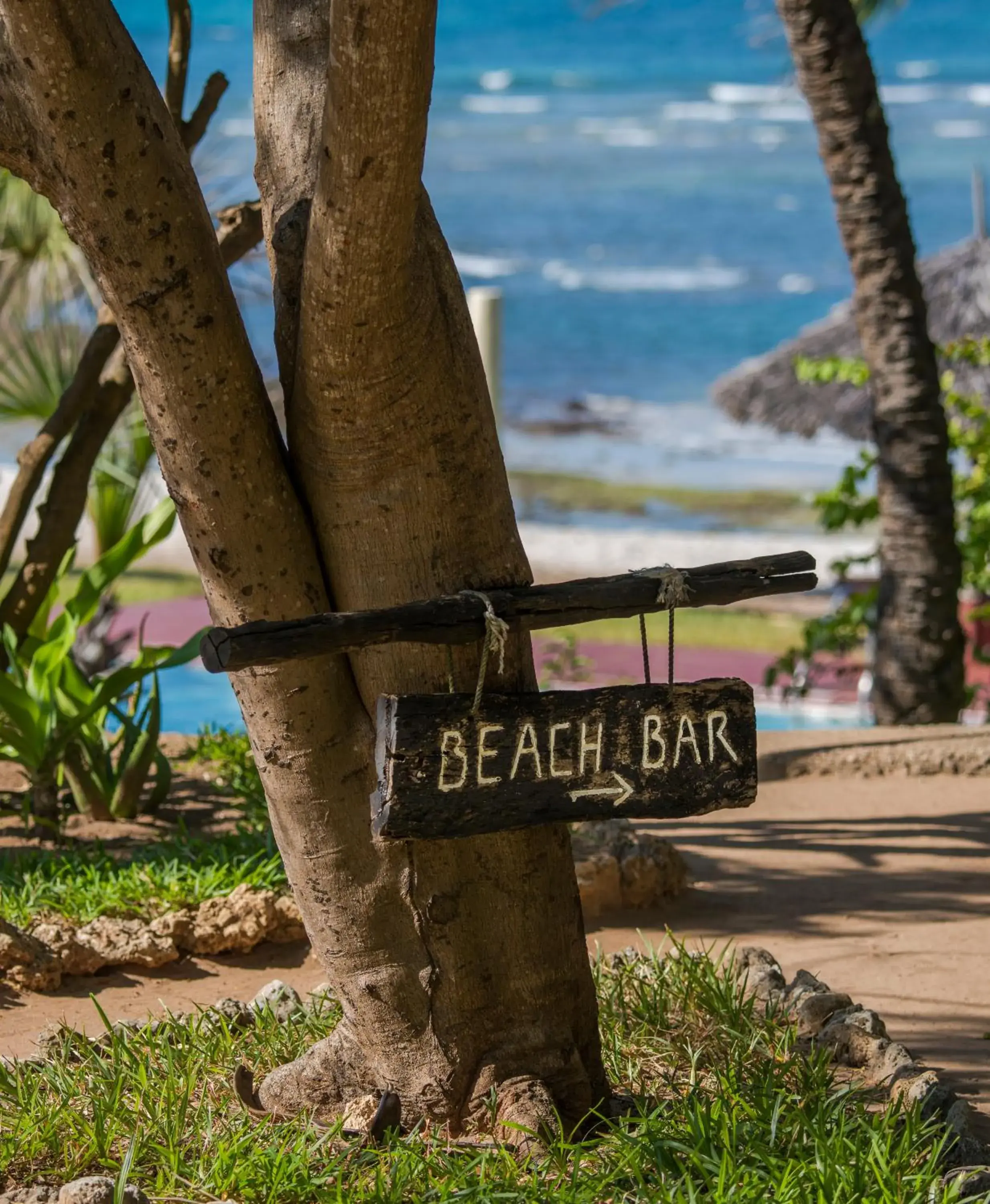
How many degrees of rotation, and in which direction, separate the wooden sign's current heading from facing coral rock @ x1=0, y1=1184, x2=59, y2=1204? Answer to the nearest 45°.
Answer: approximately 135° to its right

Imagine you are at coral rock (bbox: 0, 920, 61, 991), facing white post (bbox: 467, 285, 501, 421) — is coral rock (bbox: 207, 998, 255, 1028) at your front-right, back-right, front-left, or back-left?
back-right

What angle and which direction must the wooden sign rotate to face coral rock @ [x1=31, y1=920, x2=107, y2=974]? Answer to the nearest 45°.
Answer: approximately 180°

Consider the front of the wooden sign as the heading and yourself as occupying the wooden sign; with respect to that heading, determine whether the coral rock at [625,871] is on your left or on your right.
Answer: on your left

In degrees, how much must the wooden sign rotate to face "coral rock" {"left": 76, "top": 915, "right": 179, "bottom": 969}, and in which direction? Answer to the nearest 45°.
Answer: approximately 180°

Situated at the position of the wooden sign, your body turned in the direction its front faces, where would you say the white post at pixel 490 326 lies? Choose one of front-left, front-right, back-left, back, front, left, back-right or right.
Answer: back-left

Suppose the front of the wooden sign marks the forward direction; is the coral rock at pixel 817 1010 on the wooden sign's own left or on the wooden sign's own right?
on the wooden sign's own left

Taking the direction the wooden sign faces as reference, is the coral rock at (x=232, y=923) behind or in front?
behind

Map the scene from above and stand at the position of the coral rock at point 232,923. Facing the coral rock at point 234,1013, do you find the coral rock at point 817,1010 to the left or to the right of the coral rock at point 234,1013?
left

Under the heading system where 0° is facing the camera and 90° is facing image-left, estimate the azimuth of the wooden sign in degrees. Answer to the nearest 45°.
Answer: approximately 315°
